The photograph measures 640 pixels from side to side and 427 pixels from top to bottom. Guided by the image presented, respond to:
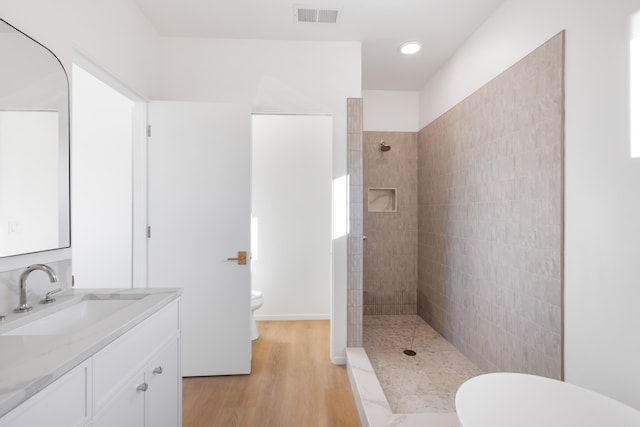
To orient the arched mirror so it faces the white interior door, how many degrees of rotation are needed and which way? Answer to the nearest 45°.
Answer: approximately 90° to its left

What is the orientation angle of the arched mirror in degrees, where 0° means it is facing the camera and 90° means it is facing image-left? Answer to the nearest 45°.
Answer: approximately 315°

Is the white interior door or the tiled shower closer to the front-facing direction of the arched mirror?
the tiled shower

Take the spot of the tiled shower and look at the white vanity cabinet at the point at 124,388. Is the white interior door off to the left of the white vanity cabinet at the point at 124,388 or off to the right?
right

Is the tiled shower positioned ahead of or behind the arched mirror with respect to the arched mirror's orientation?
ahead
